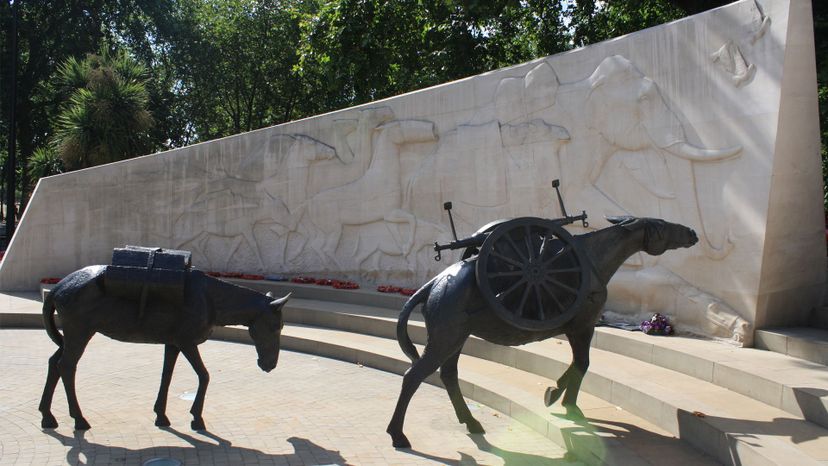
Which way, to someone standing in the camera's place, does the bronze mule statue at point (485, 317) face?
facing away from the viewer and to the right of the viewer

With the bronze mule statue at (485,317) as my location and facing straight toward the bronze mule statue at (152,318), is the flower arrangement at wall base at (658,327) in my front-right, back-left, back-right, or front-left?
back-right

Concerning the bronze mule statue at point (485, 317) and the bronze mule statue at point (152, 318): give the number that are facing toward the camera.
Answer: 0

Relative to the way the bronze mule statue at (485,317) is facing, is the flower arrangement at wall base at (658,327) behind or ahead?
ahead

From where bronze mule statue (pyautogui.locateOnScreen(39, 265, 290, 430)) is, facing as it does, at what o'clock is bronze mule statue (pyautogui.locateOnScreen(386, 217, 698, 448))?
bronze mule statue (pyautogui.locateOnScreen(386, 217, 698, 448)) is roughly at 1 o'clock from bronze mule statue (pyautogui.locateOnScreen(39, 265, 290, 430)).

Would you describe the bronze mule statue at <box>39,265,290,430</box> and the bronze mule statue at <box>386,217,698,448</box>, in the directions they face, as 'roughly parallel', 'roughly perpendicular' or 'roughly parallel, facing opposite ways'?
roughly parallel

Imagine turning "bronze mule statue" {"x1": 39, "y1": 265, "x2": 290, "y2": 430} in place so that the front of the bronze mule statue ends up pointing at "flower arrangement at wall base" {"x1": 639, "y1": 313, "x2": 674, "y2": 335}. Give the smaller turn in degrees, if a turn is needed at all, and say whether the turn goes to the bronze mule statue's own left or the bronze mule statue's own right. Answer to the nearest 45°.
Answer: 0° — it already faces it

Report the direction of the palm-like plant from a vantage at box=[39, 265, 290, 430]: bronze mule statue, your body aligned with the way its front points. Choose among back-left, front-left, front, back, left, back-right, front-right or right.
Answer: left

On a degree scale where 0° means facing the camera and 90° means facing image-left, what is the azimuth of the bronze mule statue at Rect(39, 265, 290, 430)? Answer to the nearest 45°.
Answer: approximately 270°

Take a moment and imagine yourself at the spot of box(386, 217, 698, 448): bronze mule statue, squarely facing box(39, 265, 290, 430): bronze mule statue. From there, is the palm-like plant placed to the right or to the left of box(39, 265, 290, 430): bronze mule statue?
right

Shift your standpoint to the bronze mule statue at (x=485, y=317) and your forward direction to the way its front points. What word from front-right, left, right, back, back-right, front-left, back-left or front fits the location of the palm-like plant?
left
